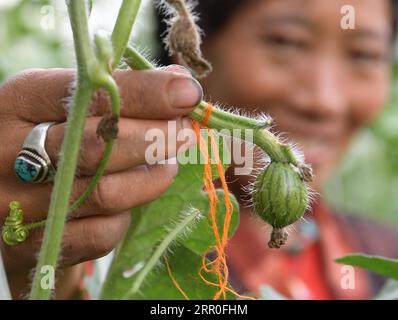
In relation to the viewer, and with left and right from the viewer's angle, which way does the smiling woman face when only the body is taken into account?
facing the viewer and to the right of the viewer

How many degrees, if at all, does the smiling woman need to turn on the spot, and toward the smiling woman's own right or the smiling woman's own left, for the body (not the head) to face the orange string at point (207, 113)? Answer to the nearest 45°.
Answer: approximately 45° to the smiling woman's own right
